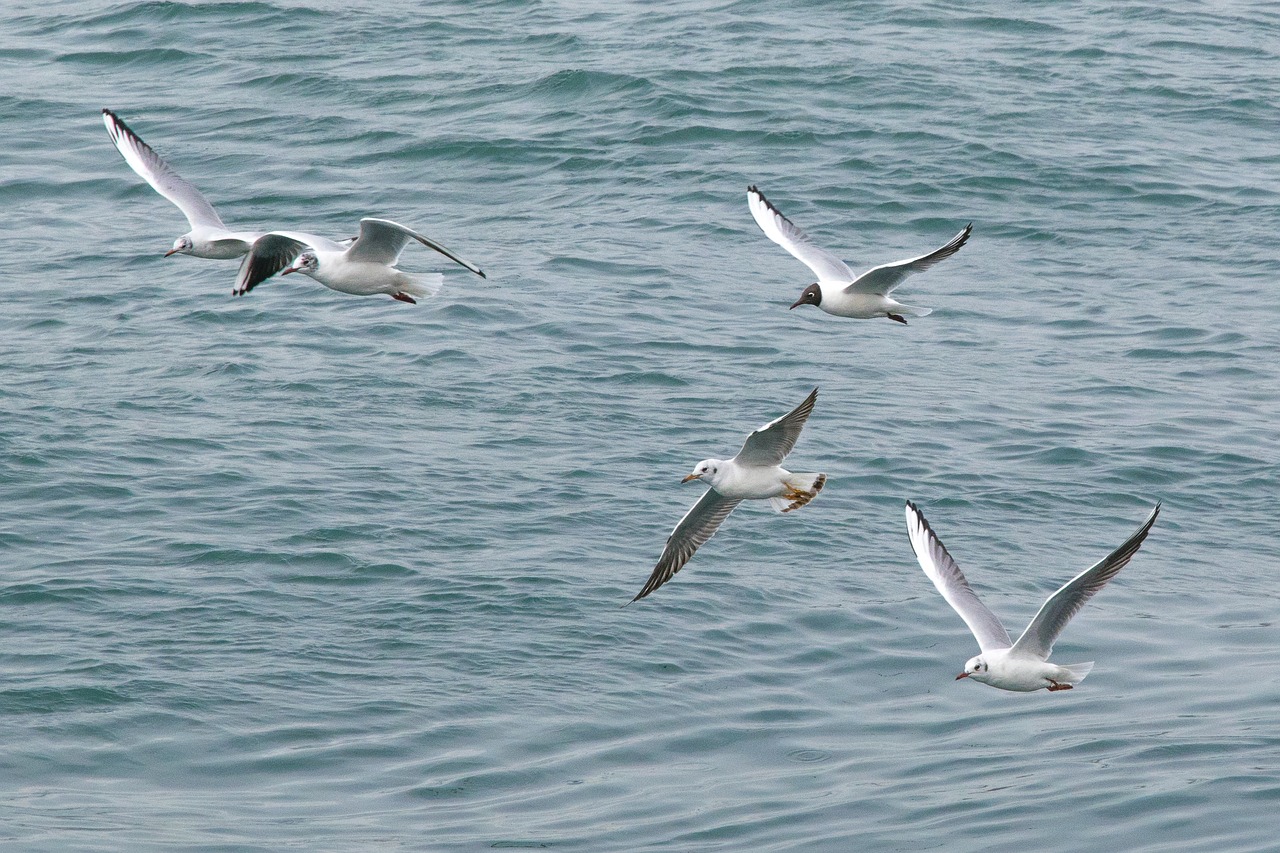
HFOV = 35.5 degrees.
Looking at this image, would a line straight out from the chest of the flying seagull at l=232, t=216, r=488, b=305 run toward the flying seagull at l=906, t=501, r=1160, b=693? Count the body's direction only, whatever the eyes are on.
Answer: no

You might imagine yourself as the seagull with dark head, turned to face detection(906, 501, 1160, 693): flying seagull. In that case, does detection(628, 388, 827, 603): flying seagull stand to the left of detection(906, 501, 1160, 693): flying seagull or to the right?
right

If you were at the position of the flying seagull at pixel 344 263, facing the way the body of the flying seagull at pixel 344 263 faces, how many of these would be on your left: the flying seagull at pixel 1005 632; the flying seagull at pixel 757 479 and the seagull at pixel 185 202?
2

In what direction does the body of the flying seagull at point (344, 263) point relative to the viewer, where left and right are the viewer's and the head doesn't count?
facing the viewer and to the left of the viewer

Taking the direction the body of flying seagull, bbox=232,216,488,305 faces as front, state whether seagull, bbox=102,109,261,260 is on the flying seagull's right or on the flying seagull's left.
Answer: on the flying seagull's right

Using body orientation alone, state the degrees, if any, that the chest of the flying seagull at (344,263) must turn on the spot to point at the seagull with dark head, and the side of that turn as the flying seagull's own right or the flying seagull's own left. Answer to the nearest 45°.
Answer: approximately 135° to the flying seagull's own left

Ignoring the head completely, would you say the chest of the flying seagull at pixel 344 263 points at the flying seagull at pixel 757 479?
no

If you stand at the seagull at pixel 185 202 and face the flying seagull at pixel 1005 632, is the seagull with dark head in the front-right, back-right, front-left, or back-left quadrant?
front-left

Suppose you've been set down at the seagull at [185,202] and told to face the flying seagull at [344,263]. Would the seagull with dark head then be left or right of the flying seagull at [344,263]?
left
